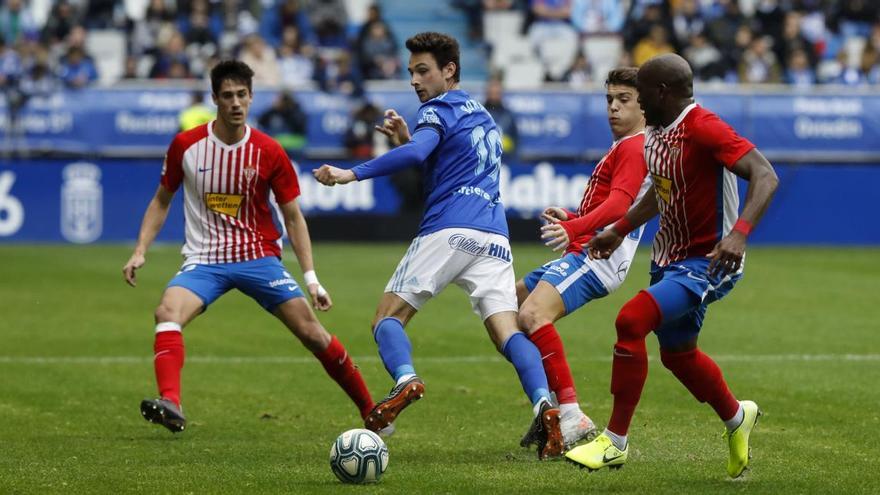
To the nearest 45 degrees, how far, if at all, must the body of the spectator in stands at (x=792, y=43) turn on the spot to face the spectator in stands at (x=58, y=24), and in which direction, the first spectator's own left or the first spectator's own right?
approximately 90° to the first spectator's own right

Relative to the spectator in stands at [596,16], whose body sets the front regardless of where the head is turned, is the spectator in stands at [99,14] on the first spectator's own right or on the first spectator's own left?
on the first spectator's own right

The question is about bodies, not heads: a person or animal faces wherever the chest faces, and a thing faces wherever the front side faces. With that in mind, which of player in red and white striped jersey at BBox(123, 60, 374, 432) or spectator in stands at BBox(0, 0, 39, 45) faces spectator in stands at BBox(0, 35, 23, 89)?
spectator in stands at BBox(0, 0, 39, 45)

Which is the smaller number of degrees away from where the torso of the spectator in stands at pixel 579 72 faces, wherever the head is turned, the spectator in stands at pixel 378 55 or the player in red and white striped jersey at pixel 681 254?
the player in red and white striped jersey

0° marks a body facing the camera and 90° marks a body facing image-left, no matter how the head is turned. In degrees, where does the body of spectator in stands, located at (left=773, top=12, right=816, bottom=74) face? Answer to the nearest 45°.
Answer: approximately 0°

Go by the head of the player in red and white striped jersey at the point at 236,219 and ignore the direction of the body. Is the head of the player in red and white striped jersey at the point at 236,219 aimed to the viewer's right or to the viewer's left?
to the viewer's right

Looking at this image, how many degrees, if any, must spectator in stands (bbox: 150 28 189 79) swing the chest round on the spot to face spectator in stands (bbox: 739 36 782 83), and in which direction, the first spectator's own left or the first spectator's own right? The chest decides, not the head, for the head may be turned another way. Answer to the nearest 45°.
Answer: approximately 90° to the first spectator's own left

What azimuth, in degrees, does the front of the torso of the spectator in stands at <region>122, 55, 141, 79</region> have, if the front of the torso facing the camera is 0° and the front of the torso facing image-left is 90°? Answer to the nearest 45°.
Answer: approximately 0°

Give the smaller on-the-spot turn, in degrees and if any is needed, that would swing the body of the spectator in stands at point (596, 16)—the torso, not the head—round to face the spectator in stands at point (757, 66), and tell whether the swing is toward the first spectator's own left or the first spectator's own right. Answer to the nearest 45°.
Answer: approximately 90° to the first spectator's own left

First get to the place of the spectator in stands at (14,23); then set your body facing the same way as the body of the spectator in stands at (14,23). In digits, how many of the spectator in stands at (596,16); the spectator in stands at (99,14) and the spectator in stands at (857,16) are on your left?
3
